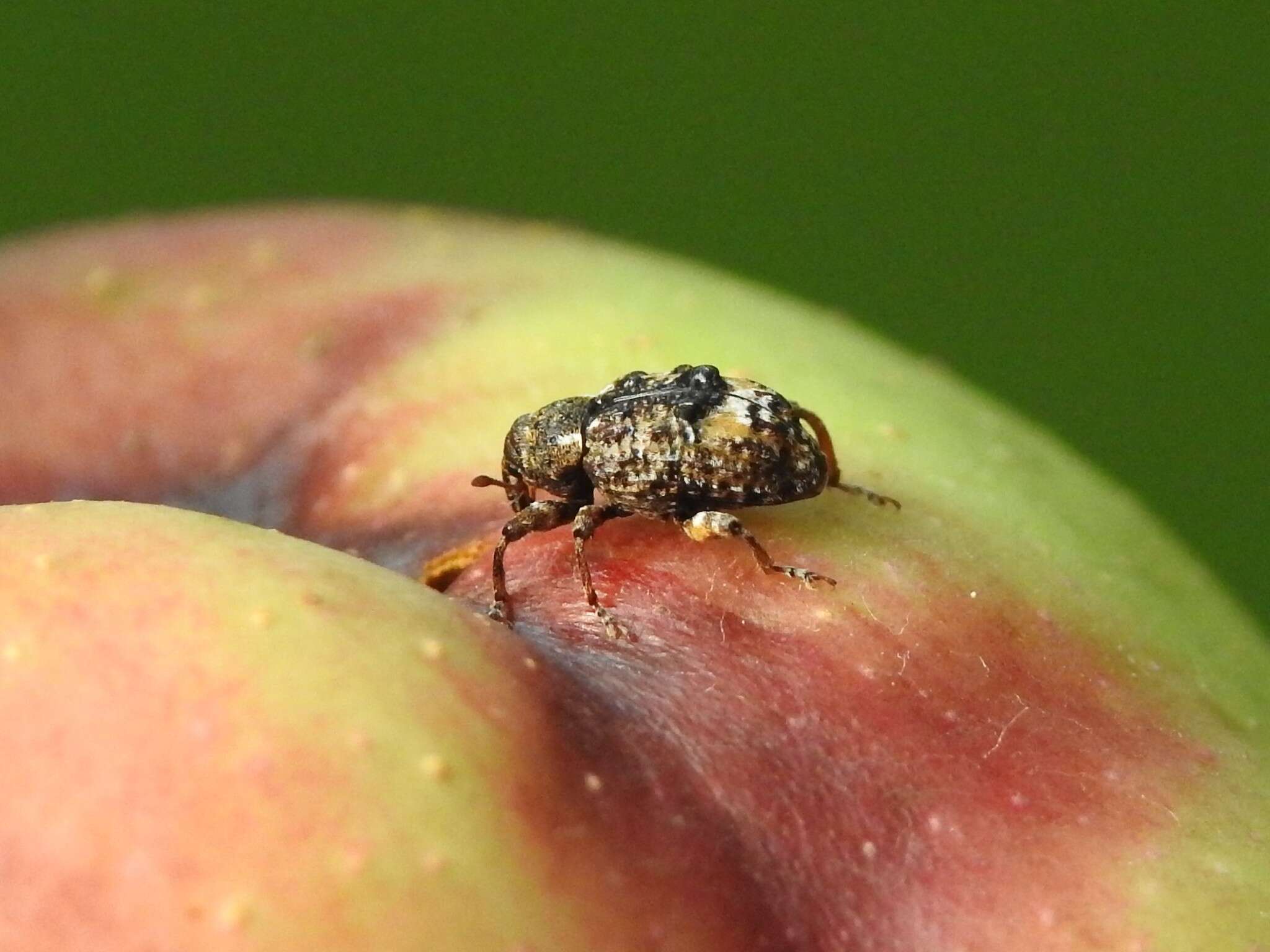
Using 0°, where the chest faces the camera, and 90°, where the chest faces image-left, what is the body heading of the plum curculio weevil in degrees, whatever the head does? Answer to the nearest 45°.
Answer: approximately 90°
